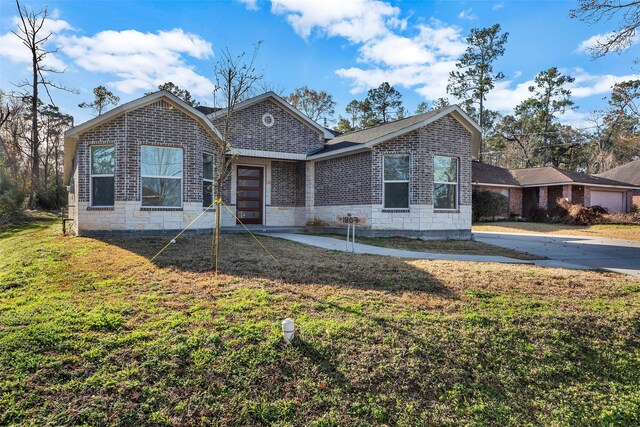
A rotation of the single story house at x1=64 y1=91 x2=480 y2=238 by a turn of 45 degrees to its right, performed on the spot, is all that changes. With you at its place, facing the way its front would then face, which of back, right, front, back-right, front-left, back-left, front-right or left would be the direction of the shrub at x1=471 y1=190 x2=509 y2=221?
back

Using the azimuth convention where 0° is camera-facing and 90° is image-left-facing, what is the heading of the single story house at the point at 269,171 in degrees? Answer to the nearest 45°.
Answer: approximately 0°

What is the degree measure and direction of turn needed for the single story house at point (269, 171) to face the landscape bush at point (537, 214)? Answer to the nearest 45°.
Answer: approximately 135° to its left

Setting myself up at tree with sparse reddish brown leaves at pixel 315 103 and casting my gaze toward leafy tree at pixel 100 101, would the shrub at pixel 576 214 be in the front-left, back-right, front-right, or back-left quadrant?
back-left

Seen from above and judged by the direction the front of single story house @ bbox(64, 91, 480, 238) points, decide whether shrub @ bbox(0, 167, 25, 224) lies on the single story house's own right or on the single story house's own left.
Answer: on the single story house's own right

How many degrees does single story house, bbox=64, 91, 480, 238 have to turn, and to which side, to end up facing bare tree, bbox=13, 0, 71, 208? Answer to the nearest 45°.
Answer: approximately 135° to its right

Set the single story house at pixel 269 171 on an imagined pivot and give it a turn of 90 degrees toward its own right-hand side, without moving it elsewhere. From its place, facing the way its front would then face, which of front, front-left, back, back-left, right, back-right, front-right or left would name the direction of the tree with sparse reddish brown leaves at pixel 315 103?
right

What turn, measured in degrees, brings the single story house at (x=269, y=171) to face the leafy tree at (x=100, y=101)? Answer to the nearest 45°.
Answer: approximately 135° to its right
